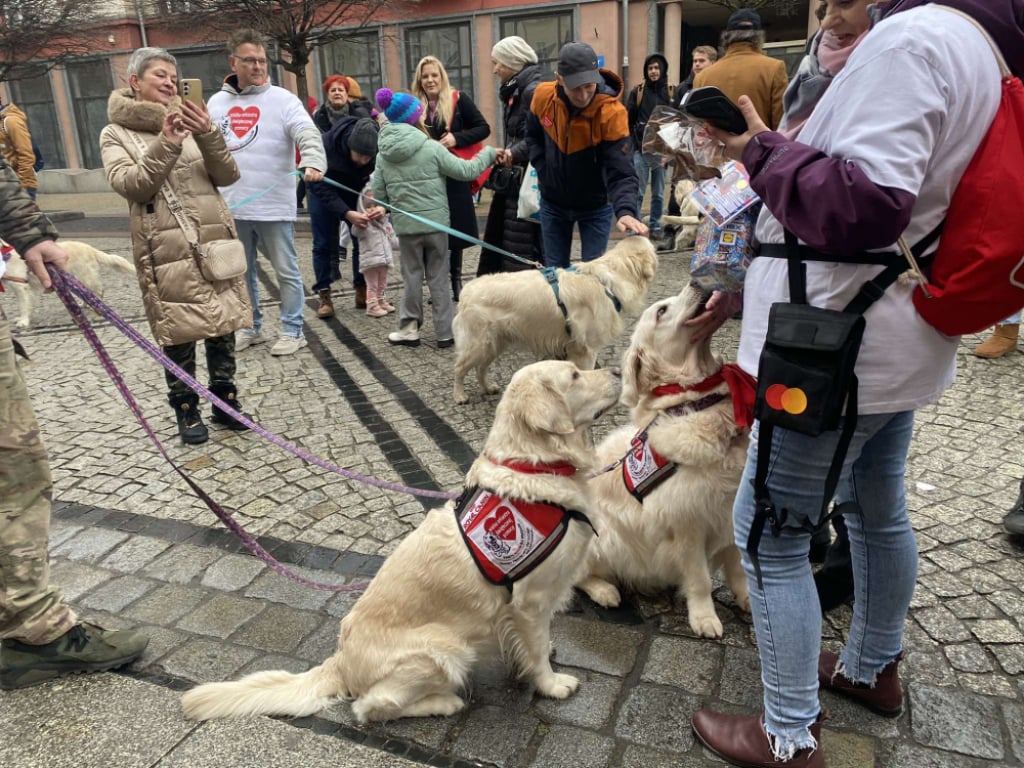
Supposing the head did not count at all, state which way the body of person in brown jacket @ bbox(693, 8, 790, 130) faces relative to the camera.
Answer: away from the camera

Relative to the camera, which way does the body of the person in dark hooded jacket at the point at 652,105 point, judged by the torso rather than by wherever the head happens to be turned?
toward the camera

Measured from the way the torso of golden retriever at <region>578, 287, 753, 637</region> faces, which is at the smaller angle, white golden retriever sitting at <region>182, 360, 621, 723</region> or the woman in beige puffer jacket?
the white golden retriever sitting

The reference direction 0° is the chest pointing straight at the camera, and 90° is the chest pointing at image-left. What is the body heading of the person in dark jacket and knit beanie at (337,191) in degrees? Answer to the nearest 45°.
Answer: approximately 315°

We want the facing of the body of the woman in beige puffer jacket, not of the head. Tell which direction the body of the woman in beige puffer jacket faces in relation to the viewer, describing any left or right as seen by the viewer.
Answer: facing the viewer and to the right of the viewer

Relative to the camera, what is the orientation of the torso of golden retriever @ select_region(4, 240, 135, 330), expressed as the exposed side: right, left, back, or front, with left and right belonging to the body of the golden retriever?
left

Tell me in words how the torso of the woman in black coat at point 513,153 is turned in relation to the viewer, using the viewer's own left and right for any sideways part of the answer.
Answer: facing to the left of the viewer

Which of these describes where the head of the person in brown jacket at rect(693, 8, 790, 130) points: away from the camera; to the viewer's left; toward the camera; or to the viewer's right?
away from the camera

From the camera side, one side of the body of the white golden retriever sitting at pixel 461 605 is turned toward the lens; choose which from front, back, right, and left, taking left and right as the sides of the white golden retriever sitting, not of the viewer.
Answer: right

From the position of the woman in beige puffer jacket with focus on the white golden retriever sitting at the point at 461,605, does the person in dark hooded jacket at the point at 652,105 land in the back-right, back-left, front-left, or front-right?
back-left

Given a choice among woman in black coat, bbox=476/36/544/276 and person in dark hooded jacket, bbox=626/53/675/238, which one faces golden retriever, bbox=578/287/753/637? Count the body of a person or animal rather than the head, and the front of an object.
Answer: the person in dark hooded jacket

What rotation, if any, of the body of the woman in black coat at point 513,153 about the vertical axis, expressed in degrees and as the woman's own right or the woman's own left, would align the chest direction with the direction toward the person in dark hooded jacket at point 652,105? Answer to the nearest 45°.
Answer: approximately 135° to the woman's own right
